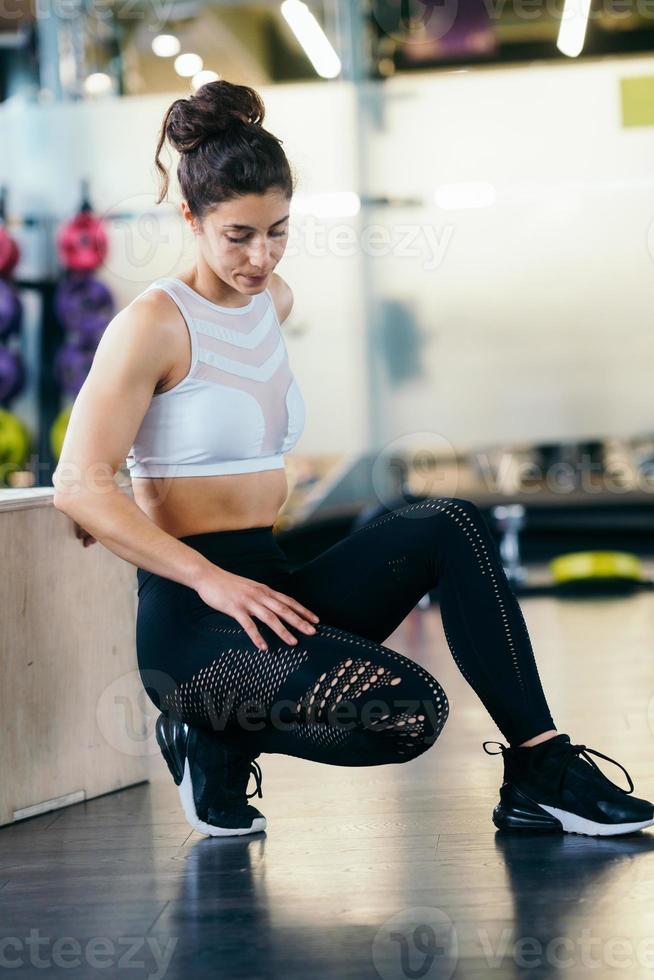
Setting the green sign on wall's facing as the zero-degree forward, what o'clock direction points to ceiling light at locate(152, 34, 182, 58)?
The ceiling light is roughly at 3 o'clock from the green sign on wall.

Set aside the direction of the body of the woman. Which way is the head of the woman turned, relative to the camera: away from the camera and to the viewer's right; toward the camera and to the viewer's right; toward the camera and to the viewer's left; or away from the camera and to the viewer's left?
toward the camera and to the viewer's right

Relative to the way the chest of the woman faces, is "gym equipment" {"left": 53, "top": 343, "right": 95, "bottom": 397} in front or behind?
behind

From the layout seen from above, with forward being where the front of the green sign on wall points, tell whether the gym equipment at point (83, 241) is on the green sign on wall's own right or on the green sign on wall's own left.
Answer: on the green sign on wall's own right

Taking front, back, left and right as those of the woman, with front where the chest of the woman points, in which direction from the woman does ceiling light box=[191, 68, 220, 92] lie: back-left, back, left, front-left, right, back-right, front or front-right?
back-left

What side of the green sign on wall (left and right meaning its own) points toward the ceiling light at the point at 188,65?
right
